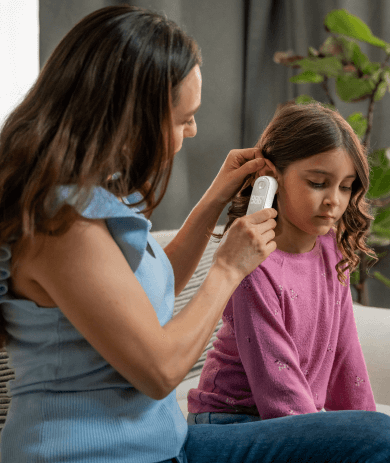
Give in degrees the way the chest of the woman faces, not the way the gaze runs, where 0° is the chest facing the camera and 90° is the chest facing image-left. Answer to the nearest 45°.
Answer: approximately 270°

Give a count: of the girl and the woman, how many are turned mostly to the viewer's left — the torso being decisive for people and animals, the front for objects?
0

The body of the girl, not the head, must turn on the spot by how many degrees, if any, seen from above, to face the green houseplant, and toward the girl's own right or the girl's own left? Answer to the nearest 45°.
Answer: approximately 135° to the girl's own left
